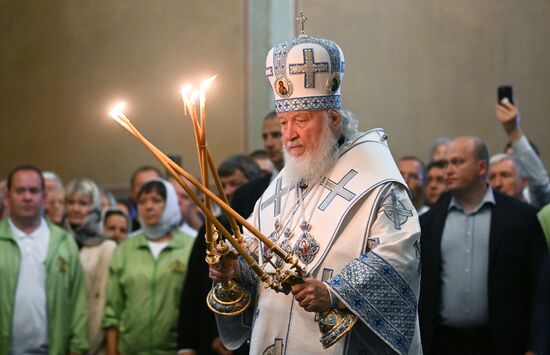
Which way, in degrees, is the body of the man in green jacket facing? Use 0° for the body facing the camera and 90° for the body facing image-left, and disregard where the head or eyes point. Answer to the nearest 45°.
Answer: approximately 0°

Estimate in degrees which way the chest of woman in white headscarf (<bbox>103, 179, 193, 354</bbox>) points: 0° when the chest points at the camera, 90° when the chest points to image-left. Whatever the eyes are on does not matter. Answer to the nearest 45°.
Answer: approximately 0°

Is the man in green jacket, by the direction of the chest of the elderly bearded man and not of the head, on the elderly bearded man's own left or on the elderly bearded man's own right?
on the elderly bearded man's own right

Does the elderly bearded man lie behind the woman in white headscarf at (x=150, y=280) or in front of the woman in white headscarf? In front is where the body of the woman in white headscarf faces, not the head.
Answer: in front

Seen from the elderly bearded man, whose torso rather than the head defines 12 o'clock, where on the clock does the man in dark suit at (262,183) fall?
The man in dark suit is roughly at 4 o'clock from the elderly bearded man.

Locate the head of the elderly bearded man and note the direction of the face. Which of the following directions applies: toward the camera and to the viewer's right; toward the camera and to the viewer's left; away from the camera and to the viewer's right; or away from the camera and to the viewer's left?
toward the camera and to the viewer's left

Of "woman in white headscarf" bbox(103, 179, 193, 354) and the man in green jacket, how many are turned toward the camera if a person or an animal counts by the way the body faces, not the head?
2

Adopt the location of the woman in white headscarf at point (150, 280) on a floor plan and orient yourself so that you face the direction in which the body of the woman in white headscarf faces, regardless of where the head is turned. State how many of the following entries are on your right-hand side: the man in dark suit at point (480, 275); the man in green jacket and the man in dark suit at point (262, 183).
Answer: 1
